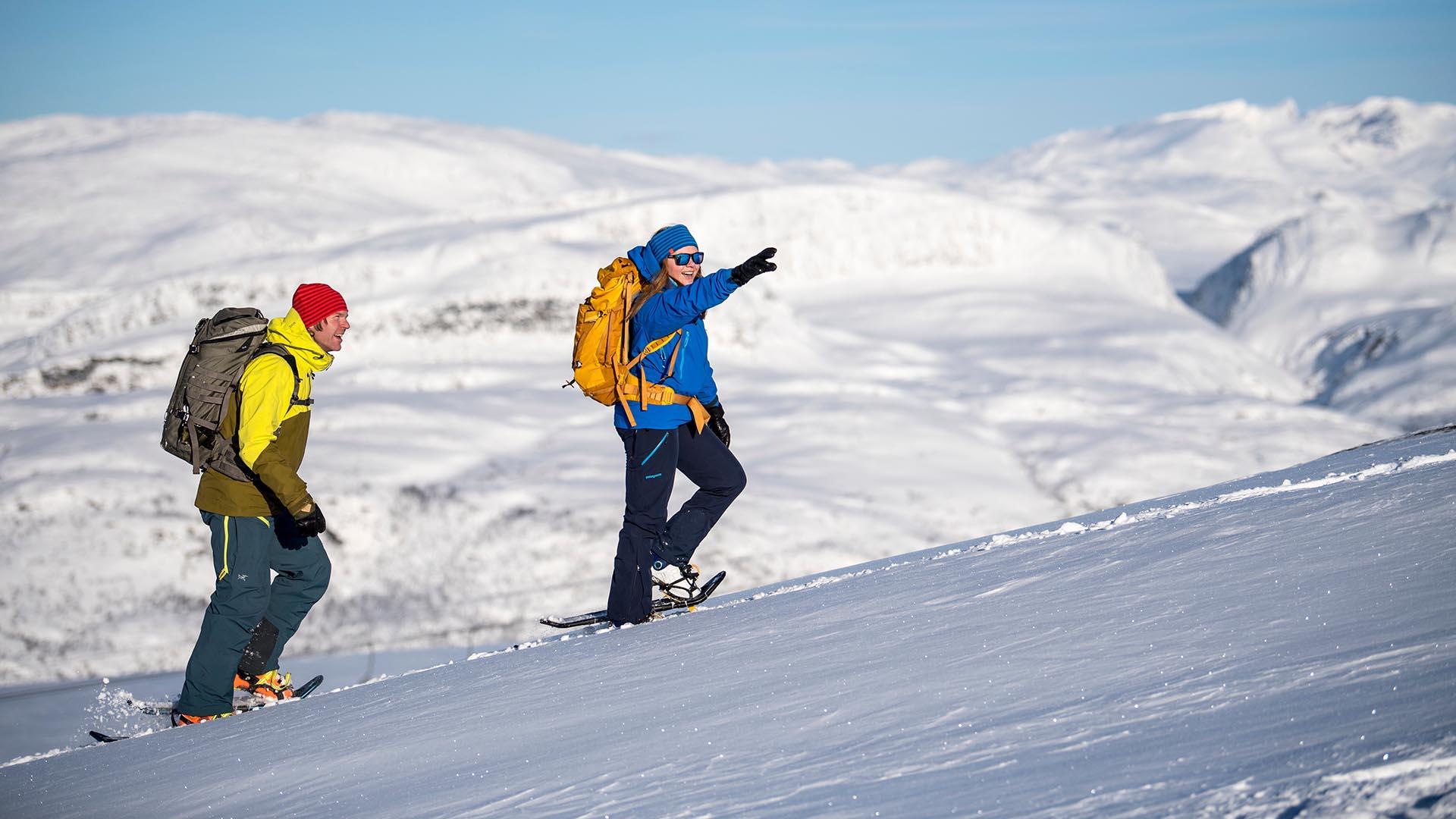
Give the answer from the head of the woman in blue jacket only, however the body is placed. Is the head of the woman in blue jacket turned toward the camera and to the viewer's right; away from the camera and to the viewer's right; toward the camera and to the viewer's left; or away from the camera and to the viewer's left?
toward the camera and to the viewer's right

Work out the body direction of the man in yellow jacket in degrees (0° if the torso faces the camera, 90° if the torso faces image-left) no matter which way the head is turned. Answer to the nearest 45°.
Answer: approximately 270°

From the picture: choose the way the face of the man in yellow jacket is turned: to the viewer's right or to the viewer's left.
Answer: to the viewer's right
